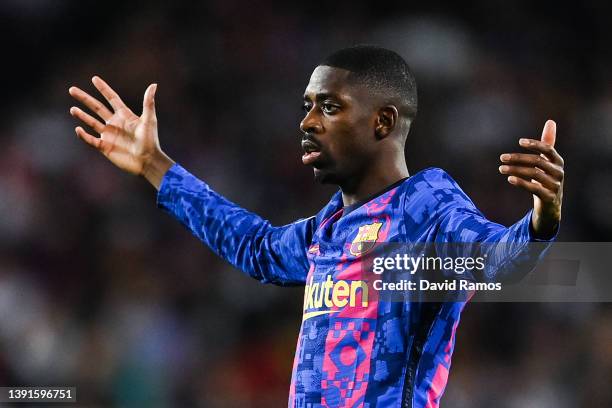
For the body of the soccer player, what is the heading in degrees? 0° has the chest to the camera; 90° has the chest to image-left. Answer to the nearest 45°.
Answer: approximately 45°
